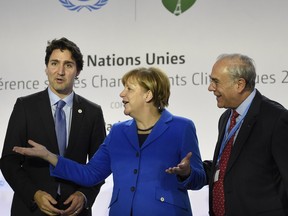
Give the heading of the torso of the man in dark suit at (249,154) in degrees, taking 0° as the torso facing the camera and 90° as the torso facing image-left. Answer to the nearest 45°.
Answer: approximately 45°

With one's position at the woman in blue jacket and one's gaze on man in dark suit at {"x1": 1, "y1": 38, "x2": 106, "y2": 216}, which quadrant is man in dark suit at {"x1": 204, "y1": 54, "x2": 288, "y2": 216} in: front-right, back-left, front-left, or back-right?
back-right

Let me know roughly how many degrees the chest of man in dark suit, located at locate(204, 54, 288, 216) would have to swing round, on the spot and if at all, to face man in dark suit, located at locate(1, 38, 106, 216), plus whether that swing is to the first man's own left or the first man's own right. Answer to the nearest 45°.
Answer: approximately 45° to the first man's own right

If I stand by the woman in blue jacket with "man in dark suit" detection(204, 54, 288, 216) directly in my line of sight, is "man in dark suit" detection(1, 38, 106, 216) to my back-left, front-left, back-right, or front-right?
back-left

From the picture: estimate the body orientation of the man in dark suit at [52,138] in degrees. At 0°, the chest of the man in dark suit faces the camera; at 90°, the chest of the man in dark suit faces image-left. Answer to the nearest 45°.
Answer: approximately 0°

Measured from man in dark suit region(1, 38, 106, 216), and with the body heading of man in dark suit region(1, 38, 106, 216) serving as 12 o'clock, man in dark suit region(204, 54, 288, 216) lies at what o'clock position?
man in dark suit region(204, 54, 288, 216) is roughly at 10 o'clock from man in dark suit region(1, 38, 106, 216).
